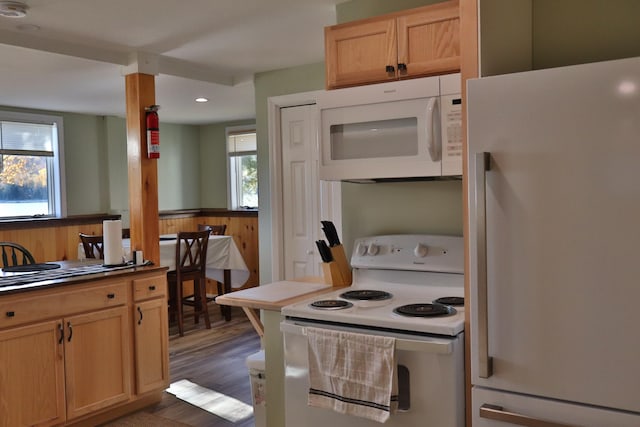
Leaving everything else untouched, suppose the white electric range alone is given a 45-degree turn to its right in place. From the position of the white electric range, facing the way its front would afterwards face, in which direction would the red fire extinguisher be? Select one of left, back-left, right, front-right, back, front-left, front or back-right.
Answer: front-right

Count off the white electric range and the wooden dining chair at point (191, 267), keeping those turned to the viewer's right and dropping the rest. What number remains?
0

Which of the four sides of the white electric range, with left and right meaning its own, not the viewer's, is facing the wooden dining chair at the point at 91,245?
right

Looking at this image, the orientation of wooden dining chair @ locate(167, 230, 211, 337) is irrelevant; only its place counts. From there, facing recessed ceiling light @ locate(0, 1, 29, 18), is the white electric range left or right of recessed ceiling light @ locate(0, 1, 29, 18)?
left

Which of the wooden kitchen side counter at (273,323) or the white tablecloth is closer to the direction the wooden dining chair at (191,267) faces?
the white tablecloth

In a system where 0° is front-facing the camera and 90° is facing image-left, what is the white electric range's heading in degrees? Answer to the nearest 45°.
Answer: approximately 45°

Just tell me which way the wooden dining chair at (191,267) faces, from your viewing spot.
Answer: facing away from the viewer and to the left of the viewer

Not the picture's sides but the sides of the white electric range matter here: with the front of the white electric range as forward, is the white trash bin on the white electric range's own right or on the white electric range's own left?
on the white electric range's own right
